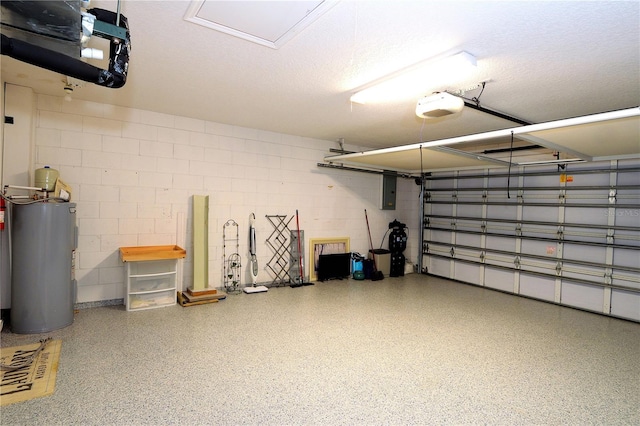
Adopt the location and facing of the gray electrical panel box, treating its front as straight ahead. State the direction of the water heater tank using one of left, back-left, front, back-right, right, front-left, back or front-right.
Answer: right

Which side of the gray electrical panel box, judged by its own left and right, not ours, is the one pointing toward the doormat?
right

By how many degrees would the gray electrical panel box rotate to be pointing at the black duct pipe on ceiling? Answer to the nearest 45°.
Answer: approximately 45° to its right

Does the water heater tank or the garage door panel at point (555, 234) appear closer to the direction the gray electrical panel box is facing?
the garage door panel

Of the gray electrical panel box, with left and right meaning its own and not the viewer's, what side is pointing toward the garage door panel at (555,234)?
front

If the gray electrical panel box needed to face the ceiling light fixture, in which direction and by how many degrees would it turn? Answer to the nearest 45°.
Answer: approximately 45° to its right

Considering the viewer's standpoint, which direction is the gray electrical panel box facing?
facing the viewer and to the right of the viewer
